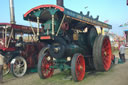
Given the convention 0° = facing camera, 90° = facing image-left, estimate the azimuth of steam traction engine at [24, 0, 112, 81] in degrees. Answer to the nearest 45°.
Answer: approximately 45°
